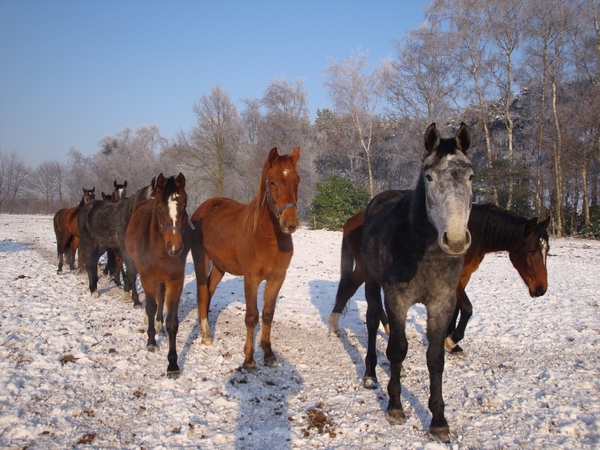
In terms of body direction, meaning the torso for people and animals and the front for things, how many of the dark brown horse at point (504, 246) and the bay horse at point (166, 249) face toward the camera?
1

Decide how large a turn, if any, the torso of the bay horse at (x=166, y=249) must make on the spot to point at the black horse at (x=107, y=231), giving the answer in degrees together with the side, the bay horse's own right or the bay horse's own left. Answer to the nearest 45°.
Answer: approximately 180°

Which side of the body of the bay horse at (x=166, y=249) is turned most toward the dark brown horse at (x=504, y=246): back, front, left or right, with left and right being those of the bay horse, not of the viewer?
left

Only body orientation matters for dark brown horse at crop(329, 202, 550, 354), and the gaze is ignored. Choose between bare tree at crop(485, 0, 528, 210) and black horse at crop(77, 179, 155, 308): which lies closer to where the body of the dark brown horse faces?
the bare tree

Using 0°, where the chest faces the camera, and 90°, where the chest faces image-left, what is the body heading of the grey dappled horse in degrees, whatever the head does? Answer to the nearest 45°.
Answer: approximately 0°

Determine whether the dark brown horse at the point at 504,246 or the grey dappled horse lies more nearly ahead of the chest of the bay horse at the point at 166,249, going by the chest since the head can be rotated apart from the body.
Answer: the grey dappled horse

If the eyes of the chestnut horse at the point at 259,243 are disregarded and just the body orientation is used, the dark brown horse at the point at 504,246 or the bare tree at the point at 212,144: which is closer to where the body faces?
the dark brown horse

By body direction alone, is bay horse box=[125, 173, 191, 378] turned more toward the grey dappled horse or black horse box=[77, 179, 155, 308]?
the grey dappled horse

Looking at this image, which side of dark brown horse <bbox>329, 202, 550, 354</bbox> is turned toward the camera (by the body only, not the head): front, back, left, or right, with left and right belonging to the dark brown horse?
right

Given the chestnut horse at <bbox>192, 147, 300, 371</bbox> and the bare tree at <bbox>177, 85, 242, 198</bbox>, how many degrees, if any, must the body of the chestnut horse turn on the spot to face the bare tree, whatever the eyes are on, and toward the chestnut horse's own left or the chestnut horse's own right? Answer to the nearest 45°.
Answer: approximately 135° to the chestnut horse's own left
